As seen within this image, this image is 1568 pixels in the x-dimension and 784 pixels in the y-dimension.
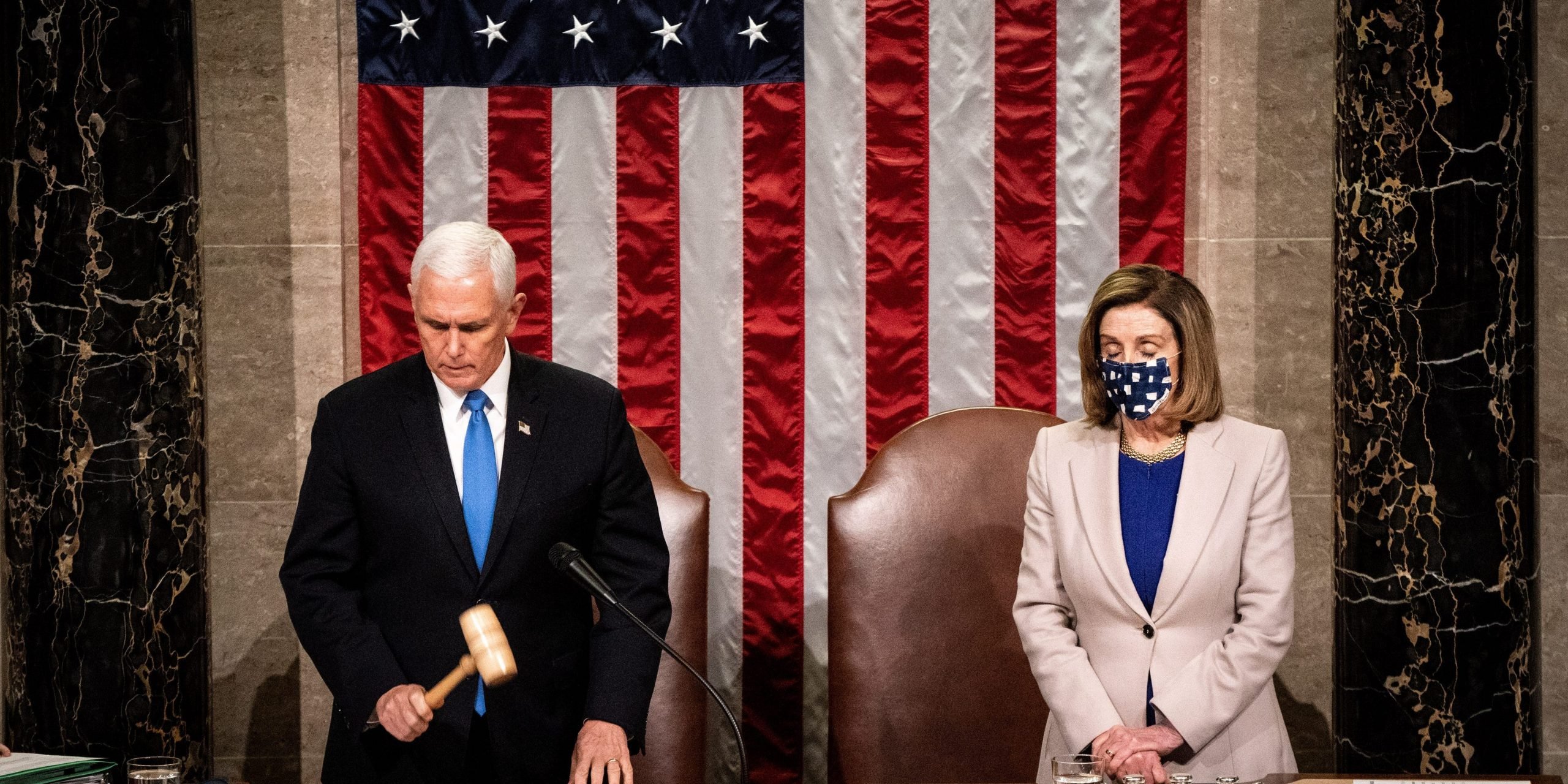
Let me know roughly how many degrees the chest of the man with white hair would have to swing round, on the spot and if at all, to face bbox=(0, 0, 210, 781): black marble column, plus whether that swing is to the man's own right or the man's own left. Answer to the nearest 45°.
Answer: approximately 135° to the man's own right

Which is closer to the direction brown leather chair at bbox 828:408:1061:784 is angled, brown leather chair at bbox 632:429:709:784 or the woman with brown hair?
the woman with brown hair

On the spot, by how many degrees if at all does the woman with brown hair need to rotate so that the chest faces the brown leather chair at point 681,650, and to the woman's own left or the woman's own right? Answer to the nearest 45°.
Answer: approximately 90° to the woman's own right

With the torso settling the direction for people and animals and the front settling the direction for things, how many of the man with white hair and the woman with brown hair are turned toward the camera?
2

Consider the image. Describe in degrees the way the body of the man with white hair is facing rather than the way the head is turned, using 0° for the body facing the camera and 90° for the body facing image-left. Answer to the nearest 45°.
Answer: approximately 0°

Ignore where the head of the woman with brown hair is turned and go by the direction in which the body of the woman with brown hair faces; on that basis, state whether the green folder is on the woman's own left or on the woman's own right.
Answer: on the woman's own right

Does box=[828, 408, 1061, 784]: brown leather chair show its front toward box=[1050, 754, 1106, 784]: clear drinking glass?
yes
